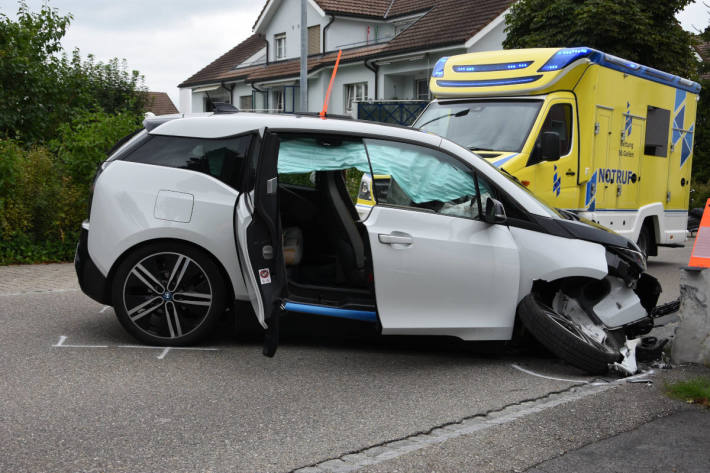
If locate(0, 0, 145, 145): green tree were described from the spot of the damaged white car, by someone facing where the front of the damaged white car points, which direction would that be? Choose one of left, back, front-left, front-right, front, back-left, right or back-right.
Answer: back-left

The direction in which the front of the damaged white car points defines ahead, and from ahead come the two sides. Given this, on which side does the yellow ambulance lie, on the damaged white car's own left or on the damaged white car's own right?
on the damaged white car's own left

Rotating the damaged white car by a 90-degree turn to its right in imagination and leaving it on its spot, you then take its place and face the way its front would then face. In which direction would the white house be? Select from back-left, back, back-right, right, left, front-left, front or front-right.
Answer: back

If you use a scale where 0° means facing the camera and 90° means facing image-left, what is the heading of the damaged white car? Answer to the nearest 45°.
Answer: approximately 270°

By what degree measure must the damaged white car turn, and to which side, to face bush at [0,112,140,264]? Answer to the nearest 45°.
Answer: approximately 135° to its left

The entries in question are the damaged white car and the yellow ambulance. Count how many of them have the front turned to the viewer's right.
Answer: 1

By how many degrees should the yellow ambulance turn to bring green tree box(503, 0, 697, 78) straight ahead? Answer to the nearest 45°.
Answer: approximately 135° to its right

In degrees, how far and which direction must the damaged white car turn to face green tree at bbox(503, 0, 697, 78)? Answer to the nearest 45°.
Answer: approximately 45° to its left

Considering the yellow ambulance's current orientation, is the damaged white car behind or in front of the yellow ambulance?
in front

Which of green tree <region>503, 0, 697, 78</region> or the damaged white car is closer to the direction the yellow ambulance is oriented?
the damaged white car
